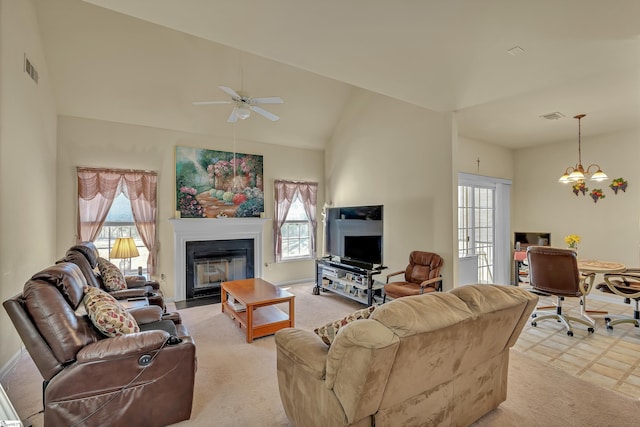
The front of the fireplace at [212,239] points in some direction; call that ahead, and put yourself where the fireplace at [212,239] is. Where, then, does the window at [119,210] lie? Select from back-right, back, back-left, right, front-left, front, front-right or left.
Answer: right

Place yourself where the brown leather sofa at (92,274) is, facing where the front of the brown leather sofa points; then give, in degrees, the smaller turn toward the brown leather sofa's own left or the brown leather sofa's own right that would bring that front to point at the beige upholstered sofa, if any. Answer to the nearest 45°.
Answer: approximately 45° to the brown leather sofa's own right

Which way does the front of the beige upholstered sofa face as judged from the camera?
facing away from the viewer and to the left of the viewer

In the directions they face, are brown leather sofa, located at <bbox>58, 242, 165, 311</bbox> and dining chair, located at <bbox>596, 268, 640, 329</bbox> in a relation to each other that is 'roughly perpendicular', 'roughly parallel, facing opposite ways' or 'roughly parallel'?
roughly perpendicular

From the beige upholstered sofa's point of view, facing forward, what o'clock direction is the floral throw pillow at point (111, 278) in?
The floral throw pillow is roughly at 11 o'clock from the beige upholstered sofa.

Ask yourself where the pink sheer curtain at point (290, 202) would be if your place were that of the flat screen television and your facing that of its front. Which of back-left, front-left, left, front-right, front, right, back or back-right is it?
right

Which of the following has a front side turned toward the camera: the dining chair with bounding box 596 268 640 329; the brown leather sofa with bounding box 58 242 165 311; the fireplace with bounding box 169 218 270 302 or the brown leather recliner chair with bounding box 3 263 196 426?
the fireplace

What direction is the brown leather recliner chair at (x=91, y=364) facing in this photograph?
to the viewer's right

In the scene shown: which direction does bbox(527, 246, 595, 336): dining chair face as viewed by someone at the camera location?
facing away from the viewer and to the right of the viewer

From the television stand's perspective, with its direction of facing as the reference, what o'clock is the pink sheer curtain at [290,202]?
The pink sheer curtain is roughly at 3 o'clock from the television stand.

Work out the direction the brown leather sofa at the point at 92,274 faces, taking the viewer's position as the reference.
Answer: facing to the right of the viewer

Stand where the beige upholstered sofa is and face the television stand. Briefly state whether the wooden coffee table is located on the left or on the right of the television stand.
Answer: left

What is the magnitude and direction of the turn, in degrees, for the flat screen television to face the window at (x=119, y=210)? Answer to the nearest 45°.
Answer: approximately 45° to its right

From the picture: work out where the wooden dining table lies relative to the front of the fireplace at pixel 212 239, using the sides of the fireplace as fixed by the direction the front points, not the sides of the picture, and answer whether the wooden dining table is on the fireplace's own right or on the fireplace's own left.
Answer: on the fireplace's own left

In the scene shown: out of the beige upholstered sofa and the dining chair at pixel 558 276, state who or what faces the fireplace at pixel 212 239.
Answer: the beige upholstered sofa

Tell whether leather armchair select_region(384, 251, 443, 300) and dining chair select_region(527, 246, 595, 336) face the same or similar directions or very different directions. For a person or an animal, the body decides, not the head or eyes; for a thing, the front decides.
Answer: very different directions

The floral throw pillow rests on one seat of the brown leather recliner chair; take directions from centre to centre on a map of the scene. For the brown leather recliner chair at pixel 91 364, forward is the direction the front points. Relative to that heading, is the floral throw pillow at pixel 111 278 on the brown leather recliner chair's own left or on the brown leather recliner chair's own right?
on the brown leather recliner chair's own left
